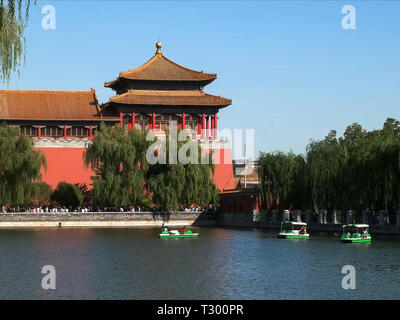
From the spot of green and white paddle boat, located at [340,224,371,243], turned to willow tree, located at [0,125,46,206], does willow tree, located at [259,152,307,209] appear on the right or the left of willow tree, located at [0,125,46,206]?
right

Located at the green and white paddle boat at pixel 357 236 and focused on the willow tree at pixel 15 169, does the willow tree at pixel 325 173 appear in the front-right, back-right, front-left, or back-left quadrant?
front-right
